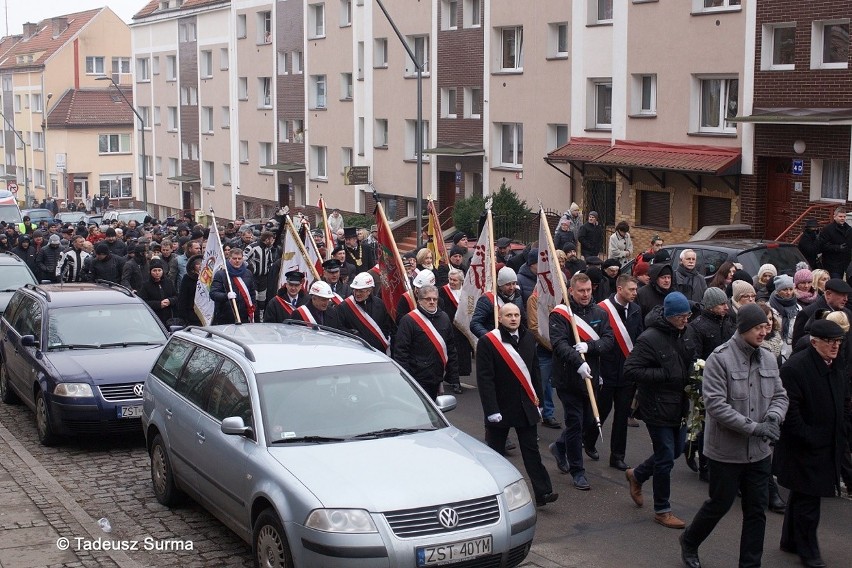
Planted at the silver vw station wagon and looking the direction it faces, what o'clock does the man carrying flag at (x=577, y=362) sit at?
The man carrying flag is roughly at 9 o'clock from the silver vw station wagon.

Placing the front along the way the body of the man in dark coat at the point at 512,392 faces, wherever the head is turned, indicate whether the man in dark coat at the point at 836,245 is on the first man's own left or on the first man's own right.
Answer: on the first man's own left

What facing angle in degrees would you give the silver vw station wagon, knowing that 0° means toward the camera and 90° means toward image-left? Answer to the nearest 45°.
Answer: approximately 315°

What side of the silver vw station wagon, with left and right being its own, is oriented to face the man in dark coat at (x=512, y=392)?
left

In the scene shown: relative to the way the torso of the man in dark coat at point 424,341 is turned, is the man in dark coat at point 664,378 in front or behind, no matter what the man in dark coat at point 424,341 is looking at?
in front

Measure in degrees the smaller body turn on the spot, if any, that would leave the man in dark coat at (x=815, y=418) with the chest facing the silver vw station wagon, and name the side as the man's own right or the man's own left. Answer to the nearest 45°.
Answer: approximately 135° to the man's own right

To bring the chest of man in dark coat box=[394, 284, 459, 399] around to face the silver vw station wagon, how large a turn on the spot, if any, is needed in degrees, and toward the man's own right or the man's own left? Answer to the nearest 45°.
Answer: approximately 45° to the man's own right
